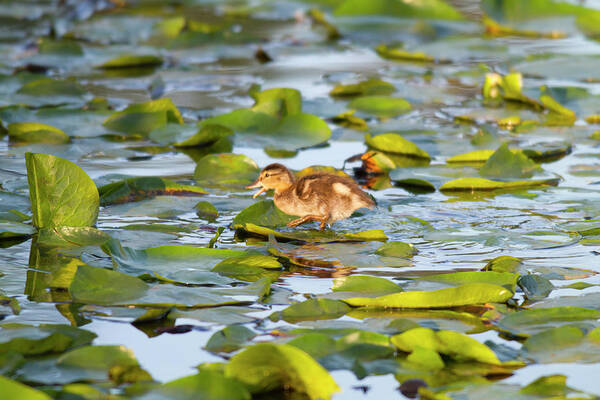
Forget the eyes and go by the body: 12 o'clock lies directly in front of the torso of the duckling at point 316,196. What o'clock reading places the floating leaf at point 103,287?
The floating leaf is roughly at 10 o'clock from the duckling.

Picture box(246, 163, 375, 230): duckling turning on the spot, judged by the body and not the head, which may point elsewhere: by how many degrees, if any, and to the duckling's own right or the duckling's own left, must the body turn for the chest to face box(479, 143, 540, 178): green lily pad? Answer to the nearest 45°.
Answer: approximately 135° to the duckling's own right

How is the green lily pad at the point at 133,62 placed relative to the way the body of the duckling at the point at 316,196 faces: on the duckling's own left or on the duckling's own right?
on the duckling's own right

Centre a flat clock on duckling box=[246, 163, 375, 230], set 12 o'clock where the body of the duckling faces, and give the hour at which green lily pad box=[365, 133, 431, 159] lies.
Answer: The green lily pad is roughly at 4 o'clock from the duckling.

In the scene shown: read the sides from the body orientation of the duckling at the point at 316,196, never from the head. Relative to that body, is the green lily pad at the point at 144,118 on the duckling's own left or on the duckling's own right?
on the duckling's own right

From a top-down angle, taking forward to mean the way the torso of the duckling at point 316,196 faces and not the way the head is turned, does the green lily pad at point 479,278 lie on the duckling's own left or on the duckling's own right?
on the duckling's own left

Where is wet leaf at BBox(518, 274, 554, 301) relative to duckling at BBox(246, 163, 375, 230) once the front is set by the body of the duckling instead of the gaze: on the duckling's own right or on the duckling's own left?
on the duckling's own left

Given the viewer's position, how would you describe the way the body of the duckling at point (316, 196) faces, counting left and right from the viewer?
facing to the left of the viewer

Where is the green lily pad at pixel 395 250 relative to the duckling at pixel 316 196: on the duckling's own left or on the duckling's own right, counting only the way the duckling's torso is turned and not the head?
on the duckling's own left

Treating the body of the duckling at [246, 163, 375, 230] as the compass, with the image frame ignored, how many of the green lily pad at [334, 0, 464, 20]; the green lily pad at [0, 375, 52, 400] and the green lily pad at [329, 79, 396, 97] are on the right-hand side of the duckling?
2

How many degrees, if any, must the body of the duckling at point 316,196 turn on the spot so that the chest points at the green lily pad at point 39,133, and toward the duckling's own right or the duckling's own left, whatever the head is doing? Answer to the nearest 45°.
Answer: approximately 45° to the duckling's own right
